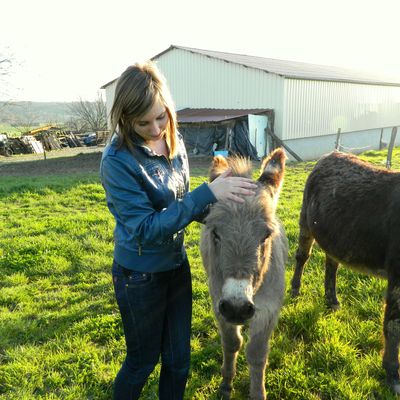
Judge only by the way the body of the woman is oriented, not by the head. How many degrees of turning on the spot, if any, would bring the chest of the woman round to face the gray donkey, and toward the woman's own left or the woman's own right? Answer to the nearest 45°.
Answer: approximately 45° to the woman's own left

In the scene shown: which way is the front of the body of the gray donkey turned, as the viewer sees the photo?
toward the camera

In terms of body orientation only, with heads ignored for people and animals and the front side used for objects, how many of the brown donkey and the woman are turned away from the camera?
0

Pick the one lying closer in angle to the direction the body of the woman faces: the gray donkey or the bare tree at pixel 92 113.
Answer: the gray donkey

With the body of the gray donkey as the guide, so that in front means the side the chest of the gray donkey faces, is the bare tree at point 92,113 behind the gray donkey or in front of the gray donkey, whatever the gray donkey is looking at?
behind

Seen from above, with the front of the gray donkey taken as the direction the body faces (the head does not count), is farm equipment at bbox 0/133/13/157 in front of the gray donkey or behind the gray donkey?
behind

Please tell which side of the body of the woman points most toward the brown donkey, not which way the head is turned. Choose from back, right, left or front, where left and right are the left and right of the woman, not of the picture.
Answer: left

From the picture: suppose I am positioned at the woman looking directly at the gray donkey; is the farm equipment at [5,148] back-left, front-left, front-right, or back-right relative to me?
back-left

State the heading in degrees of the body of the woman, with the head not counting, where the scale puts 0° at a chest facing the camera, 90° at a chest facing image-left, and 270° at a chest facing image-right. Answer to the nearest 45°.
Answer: approximately 315°
